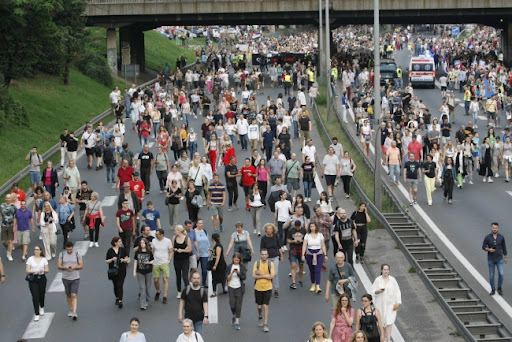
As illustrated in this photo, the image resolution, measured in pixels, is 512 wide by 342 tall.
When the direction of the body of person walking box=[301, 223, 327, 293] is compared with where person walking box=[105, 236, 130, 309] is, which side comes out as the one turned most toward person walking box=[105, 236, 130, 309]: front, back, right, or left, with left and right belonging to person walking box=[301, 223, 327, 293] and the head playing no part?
right

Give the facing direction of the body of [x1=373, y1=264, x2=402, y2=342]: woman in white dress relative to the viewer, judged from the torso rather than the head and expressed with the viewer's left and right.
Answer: facing the viewer

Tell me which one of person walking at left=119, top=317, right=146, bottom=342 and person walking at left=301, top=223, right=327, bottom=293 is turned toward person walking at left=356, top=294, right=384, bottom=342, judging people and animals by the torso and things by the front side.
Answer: person walking at left=301, top=223, right=327, bottom=293

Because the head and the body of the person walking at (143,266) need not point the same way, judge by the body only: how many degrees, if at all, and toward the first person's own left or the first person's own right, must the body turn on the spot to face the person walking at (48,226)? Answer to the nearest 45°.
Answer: approximately 135° to the first person's own right

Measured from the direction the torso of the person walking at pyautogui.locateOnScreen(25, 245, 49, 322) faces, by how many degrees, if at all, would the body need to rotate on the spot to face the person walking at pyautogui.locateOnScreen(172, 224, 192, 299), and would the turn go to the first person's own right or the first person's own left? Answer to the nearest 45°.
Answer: approximately 90° to the first person's own left

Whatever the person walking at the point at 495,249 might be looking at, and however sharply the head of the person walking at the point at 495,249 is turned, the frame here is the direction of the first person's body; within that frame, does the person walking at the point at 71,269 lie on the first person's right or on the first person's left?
on the first person's right

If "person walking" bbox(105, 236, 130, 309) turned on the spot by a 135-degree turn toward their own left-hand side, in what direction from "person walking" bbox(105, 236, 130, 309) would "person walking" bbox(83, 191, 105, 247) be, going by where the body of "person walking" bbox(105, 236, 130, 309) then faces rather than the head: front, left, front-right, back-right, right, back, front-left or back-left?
front-left

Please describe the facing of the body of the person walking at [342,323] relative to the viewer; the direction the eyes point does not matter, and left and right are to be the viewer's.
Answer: facing the viewer

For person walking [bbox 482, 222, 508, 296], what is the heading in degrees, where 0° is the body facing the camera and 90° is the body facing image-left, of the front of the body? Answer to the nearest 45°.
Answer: approximately 0°

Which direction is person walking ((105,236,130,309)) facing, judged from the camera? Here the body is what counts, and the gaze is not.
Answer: toward the camera

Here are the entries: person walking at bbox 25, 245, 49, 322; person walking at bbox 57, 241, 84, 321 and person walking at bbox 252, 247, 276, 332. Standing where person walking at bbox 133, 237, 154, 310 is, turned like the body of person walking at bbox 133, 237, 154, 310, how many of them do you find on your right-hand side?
2

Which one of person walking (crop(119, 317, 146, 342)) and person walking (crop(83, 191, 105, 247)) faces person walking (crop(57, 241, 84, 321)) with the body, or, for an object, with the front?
person walking (crop(83, 191, 105, 247))

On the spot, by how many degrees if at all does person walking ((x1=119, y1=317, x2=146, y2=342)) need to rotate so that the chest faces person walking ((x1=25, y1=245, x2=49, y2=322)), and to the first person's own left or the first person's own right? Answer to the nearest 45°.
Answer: approximately 180°

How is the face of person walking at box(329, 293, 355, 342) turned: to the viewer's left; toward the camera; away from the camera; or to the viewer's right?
toward the camera

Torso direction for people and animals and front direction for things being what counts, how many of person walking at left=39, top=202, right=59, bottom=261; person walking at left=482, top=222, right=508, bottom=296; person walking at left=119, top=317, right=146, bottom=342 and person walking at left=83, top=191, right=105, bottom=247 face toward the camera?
4

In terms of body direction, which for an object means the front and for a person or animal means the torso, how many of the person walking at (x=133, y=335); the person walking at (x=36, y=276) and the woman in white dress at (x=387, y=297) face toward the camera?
3

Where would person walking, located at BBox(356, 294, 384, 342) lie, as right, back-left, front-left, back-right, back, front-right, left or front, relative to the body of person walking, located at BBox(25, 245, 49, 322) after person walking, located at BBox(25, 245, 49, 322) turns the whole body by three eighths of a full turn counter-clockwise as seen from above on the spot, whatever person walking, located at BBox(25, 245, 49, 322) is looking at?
right
